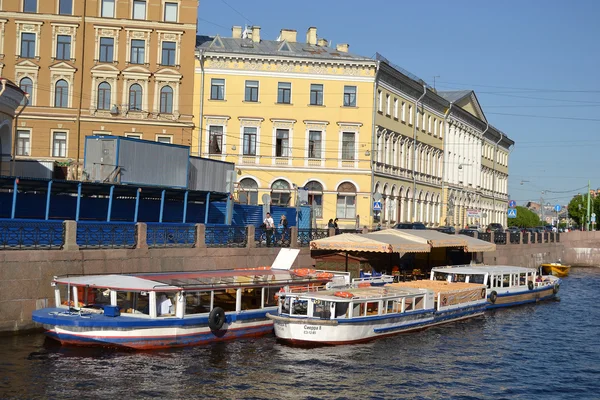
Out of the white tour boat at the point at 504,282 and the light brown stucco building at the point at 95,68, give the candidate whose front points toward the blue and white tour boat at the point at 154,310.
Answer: the light brown stucco building

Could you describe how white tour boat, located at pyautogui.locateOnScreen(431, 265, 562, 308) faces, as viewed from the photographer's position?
facing away from the viewer and to the right of the viewer

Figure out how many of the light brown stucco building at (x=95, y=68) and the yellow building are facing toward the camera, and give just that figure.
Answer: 2

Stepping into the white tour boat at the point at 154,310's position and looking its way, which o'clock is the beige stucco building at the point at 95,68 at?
The beige stucco building is roughly at 4 o'clock from the white tour boat.

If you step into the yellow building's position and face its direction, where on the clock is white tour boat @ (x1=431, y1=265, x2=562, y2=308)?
The white tour boat is roughly at 11 o'clock from the yellow building.

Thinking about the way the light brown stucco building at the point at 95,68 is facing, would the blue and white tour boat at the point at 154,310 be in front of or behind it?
in front

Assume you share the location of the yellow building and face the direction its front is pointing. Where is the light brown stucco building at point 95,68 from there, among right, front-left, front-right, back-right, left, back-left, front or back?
right

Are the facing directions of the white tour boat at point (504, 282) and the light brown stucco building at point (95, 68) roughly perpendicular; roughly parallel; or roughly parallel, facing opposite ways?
roughly perpendicular

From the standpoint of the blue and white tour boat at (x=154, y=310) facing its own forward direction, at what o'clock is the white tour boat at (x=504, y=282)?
the white tour boat at (x=504, y=282) is roughly at 6 o'clock from the blue and white tour boat at (x=154, y=310).

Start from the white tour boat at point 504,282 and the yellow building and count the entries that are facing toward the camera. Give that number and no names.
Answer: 1

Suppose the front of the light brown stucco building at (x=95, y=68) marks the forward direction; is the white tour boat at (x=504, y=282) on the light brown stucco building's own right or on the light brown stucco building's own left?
on the light brown stucco building's own left

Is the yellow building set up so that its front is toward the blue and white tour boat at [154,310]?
yes

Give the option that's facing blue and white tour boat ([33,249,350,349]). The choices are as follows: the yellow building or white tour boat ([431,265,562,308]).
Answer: the yellow building

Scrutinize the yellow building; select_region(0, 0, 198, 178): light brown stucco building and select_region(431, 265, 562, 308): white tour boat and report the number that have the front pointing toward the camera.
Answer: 2

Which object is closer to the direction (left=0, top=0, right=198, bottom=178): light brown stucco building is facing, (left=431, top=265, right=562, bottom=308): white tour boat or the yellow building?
the white tour boat

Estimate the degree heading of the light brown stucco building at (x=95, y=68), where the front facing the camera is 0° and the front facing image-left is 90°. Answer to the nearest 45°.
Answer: approximately 0°

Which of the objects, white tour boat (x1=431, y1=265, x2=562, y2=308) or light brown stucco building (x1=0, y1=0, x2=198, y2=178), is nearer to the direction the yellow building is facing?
the white tour boat
